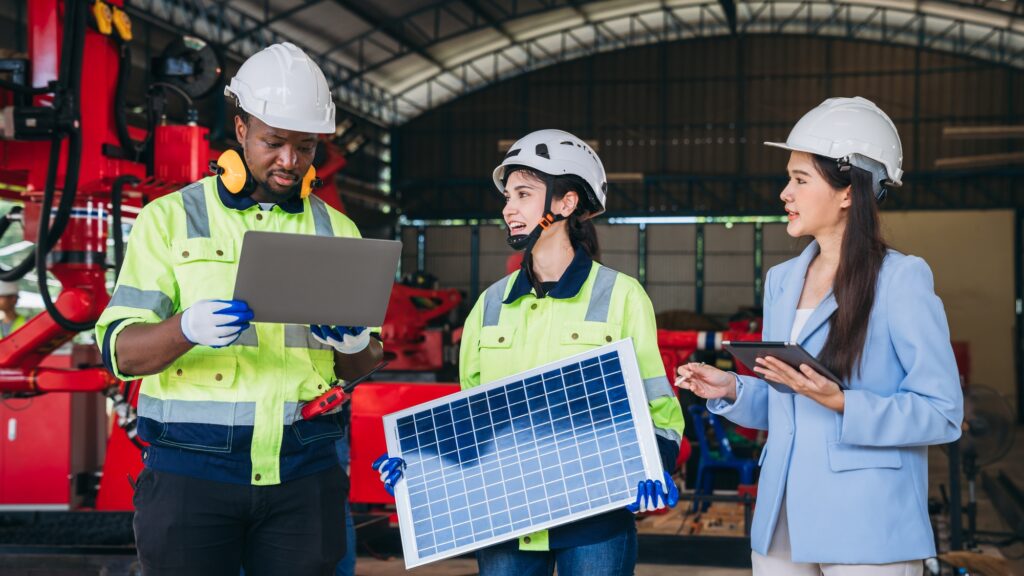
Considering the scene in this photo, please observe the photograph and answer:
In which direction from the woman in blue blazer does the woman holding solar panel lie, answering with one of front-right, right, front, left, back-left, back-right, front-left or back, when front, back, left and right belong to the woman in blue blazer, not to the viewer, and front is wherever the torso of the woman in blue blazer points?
front-right

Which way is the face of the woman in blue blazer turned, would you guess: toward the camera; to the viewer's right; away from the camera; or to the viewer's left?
to the viewer's left

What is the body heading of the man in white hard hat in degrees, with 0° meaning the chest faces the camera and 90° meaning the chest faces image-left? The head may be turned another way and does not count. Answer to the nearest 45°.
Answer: approximately 0°

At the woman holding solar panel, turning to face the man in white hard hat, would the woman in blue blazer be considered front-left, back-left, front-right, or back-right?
back-left

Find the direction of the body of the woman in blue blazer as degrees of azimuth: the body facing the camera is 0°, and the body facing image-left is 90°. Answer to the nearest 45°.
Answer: approximately 45°

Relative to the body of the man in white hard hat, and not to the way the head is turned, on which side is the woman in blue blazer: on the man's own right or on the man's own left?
on the man's own left

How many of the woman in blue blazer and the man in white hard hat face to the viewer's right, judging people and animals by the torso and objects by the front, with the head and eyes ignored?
0

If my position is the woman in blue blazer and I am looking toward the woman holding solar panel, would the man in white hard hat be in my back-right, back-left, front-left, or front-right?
front-left

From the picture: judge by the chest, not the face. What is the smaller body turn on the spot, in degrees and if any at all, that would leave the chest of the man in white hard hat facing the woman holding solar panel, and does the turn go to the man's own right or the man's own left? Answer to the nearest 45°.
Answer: approximately 90° to the man's own left

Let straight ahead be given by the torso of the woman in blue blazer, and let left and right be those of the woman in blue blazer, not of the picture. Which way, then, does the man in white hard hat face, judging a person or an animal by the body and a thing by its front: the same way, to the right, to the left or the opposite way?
to the left

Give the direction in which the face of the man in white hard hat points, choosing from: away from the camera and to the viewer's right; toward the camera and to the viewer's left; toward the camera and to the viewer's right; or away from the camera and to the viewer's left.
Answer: toward the camera and to the viewer's right

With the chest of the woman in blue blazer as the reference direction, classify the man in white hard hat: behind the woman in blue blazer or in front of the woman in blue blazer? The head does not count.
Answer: in front
